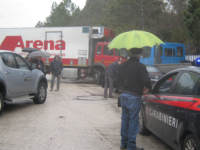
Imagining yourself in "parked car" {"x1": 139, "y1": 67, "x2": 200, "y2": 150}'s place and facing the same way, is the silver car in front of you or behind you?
in front

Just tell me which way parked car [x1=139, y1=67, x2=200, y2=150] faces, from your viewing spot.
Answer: facing away from the viewer and to the left of the viewer

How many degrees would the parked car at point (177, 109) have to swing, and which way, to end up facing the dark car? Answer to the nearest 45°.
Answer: approximately 45° to its right

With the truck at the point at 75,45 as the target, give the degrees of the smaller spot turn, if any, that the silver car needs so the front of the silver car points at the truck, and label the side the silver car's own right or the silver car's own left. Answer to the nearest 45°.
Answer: approximately 45° to the silver car's own left

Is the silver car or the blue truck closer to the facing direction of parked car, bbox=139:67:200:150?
the silver car
